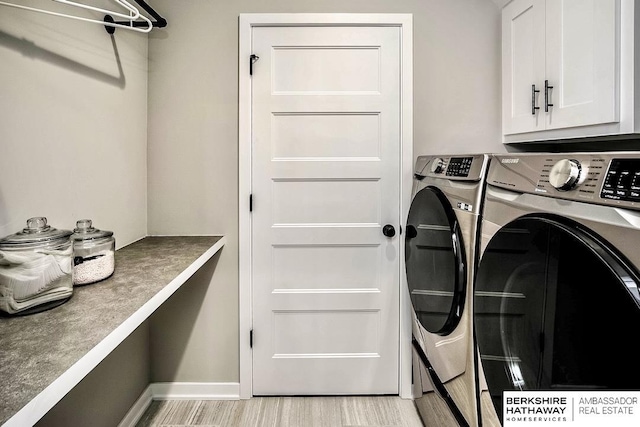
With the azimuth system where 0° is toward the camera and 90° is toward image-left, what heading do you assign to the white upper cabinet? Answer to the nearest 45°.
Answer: approximately 45°

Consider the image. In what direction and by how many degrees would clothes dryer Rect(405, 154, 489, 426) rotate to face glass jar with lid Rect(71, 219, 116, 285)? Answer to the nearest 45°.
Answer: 0° — it already faces it
